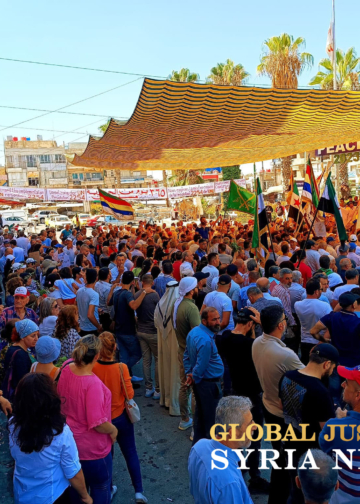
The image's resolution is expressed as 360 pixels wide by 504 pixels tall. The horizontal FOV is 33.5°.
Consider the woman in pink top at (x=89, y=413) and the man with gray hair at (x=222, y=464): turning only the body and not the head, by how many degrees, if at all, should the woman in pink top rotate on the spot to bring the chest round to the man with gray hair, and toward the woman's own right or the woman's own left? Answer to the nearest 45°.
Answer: approximately 90° to the woman's own right

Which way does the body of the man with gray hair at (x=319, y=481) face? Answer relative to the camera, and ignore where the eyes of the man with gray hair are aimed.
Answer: away from the camera

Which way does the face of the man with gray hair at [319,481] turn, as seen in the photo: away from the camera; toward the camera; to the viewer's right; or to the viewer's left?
away from the camera

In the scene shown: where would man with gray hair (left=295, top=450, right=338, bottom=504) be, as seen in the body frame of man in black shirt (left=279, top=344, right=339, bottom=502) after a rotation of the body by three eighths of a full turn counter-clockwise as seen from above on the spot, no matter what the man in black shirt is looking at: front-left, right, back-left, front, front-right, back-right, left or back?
left

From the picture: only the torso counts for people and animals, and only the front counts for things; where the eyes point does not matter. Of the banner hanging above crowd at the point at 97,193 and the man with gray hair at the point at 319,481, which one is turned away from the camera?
the man with gray hair

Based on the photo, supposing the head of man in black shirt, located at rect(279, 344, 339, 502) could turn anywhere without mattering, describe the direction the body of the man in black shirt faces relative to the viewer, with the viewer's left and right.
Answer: facing away from the viewer and to the right of the viewer

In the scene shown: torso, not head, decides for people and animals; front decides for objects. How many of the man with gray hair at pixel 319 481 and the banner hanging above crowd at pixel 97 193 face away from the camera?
1

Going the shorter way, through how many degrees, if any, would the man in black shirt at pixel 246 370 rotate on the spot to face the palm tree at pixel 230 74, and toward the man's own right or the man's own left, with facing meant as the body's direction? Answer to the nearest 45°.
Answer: approximately 45° to the man's own left

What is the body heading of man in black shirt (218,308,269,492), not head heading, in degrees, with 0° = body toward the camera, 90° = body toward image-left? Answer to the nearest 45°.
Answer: approximately 225°

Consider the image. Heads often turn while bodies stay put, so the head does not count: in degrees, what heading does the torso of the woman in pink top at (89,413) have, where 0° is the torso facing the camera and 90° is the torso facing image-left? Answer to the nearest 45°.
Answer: approximately 225°

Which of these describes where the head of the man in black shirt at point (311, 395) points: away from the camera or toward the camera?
away from the camera
